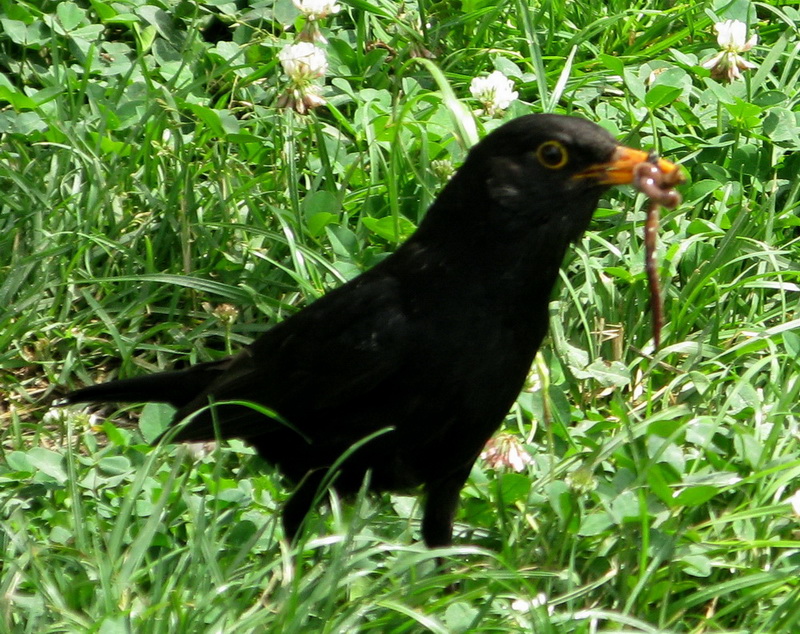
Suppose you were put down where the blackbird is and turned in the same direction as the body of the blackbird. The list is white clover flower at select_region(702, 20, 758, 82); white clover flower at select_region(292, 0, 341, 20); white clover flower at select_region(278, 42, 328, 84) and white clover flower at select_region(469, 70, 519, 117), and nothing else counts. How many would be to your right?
0

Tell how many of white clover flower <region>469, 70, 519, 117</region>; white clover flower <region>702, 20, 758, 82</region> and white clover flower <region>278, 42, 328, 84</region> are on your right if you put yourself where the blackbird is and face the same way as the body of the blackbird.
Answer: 0

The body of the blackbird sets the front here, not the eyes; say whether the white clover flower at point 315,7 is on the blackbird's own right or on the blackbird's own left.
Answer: on the blackbird's own left

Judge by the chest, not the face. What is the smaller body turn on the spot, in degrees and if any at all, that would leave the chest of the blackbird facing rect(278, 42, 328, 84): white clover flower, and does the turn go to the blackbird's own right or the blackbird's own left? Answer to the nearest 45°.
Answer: approximately 90° to the blackbird's own left

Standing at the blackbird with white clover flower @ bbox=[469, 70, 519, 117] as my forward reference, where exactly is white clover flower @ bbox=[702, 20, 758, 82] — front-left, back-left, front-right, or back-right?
front-right

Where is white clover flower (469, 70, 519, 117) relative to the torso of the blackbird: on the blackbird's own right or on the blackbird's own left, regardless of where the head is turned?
on the blackbird's own left

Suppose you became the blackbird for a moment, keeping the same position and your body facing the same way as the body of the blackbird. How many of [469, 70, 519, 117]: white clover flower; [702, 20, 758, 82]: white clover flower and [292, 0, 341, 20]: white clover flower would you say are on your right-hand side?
0

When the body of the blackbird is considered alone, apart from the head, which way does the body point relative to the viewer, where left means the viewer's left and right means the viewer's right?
facing to the right of the viewer

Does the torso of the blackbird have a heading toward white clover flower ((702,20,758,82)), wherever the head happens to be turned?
no
